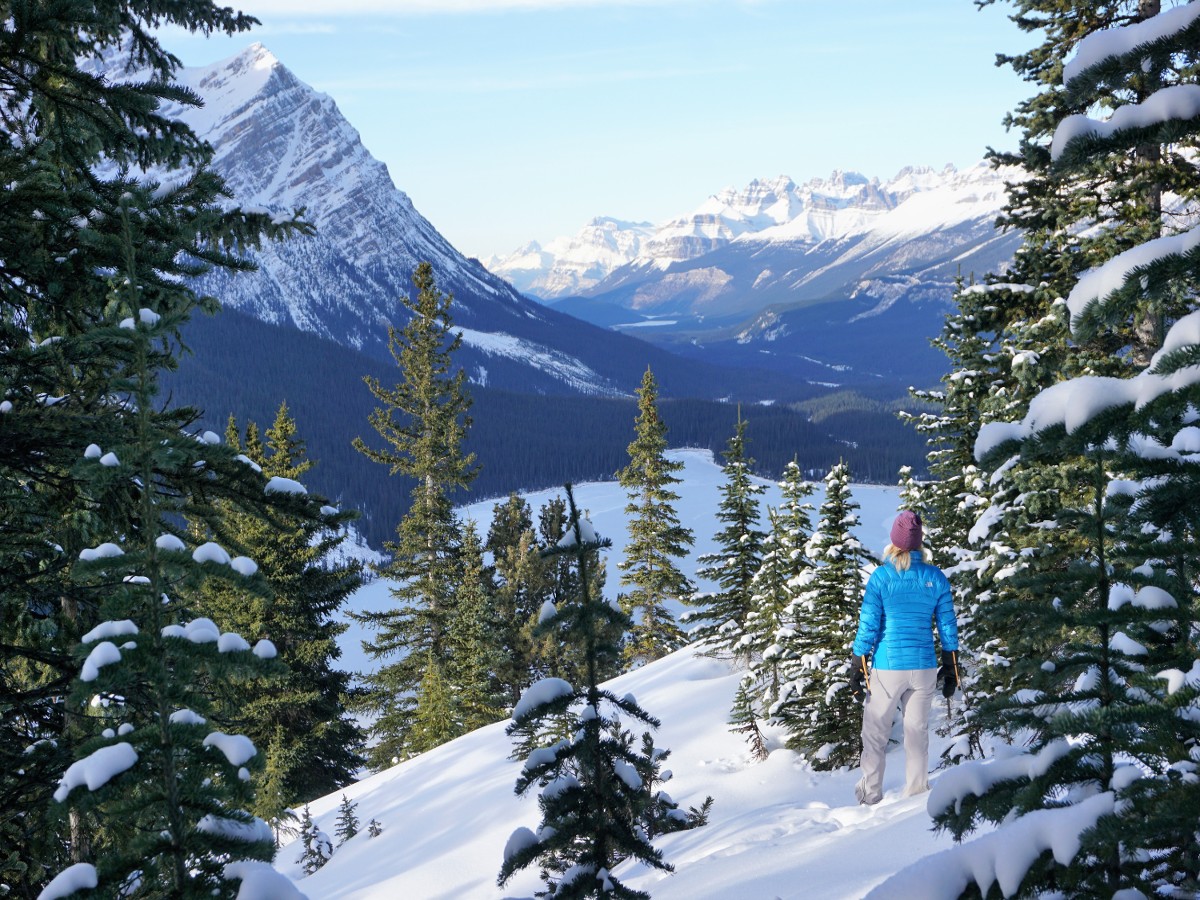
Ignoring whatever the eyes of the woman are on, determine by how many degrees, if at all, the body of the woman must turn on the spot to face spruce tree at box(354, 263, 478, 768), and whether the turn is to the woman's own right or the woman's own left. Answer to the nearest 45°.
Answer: approximately 45° to the woman's own left

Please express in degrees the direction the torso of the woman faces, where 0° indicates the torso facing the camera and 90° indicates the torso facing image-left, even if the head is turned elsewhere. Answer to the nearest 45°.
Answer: approximately 180°

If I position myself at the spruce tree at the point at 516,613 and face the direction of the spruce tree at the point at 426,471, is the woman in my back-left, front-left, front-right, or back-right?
front-left

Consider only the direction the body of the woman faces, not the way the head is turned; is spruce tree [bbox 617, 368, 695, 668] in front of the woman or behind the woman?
in front

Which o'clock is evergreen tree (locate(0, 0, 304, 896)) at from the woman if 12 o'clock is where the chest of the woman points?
The evergreen tree is roughly at 8 o'clock from the woman.

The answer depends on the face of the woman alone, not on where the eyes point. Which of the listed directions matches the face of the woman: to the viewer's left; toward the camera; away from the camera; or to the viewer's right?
away from the camera

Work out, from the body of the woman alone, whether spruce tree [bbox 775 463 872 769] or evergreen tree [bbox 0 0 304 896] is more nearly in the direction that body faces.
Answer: the spruce tree

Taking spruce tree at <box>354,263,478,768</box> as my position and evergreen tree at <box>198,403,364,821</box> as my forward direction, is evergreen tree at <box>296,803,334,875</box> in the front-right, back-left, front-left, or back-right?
front-left

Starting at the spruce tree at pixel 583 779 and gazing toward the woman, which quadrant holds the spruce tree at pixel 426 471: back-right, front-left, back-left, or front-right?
front-left
